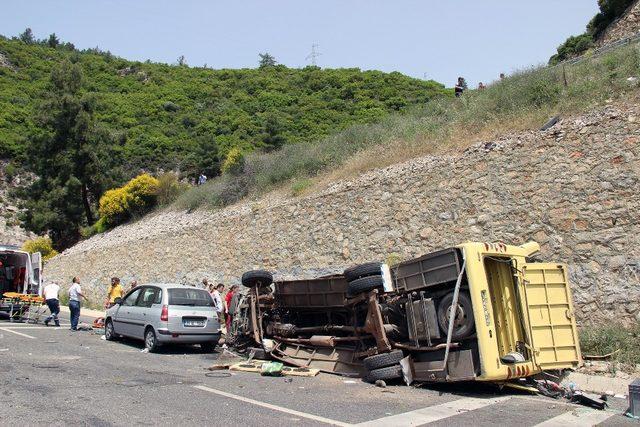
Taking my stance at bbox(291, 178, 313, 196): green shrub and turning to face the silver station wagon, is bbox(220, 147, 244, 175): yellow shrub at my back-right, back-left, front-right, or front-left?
back-right

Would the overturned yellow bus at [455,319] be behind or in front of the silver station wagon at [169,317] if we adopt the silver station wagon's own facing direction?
behind

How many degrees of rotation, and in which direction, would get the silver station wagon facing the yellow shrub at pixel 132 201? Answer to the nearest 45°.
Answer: approximately 45° to its right

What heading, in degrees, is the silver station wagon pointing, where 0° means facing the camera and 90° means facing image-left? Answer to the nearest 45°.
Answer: approximately 135°

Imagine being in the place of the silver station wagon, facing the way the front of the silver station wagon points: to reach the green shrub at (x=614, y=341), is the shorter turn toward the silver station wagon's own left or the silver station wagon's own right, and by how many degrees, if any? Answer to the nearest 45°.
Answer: approximately 180°

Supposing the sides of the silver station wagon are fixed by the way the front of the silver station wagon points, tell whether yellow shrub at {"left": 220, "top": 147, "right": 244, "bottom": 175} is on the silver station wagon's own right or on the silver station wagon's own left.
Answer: on the silver station wagon's own right

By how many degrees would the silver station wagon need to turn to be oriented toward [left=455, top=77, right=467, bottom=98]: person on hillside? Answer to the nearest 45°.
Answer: approximately 90° to its right

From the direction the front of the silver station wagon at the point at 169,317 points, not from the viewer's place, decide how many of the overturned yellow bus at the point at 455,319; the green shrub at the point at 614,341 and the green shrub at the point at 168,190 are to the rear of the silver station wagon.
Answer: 2

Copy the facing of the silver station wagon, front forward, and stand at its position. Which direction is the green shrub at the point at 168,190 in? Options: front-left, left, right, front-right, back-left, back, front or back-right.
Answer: front-right

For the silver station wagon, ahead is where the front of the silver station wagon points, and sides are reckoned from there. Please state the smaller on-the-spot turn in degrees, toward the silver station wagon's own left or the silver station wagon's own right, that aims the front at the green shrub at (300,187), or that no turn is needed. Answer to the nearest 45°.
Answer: approximately 90° to the silver station wagon's own right

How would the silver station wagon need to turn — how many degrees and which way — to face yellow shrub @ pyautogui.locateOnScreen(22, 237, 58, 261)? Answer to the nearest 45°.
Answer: approximately 45° to its right
